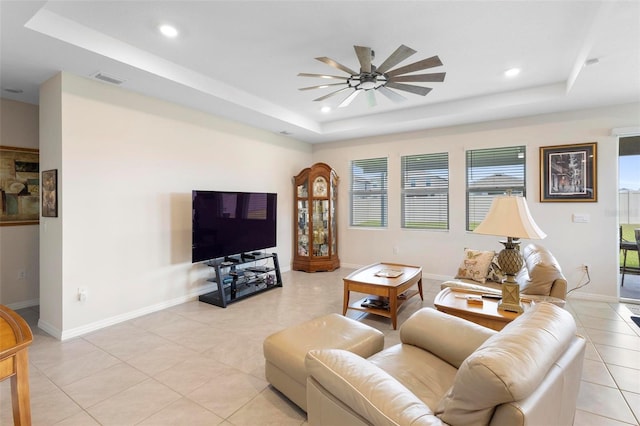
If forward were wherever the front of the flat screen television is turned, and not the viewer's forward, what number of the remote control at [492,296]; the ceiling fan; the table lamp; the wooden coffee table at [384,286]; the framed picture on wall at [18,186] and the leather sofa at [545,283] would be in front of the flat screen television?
5

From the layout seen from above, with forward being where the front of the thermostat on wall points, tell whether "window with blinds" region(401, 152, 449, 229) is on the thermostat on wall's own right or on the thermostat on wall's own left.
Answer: on the thermostat on wall's own right

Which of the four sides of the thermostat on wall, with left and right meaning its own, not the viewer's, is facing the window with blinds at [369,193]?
right

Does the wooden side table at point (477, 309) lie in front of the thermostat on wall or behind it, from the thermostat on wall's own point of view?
in front

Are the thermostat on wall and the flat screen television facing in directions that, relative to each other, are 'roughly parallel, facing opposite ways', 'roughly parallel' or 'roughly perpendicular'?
roughly perpendicular

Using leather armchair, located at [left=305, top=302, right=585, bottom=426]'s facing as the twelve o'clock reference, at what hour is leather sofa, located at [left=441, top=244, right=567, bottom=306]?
leather sofa, located at [left=441, top=244, right=567, bottom=306] is roughly at 2 o'clock from leather armchair, located at [left=305, top=302, right=585, bottom=426].

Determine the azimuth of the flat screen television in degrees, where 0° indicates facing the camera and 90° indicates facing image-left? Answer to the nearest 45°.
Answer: approximately 315°

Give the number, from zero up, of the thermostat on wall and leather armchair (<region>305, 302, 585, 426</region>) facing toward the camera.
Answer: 1

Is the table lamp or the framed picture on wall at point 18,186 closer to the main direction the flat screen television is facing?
the table lamp

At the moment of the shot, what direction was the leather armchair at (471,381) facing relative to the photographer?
facing away from the viewer and to the left of the viewer

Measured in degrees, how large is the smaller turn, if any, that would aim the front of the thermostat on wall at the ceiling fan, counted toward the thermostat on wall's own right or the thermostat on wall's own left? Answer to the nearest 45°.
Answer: approximately 45° to the thermostat on wall's own right

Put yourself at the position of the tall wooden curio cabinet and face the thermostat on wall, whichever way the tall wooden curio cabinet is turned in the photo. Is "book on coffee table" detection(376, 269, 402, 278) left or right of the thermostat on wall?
right

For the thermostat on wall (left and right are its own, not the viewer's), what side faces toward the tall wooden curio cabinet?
right
